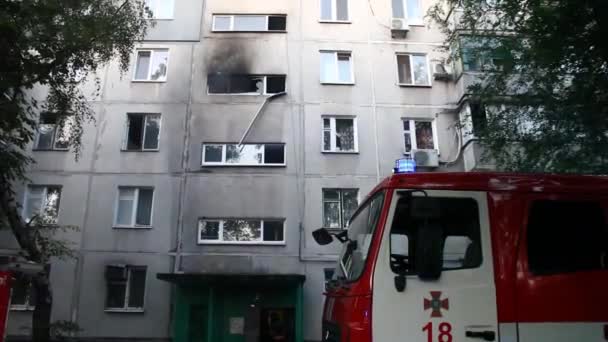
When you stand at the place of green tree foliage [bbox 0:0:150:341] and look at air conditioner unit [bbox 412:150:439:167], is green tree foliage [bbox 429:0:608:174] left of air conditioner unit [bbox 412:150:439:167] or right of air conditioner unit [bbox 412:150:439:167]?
right

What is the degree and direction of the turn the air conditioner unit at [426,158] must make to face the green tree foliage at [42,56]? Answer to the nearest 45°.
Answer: approximately 45° to its right

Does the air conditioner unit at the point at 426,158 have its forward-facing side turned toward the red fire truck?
yes

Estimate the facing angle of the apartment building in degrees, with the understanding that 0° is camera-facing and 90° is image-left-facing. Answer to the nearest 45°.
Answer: approximately 0°

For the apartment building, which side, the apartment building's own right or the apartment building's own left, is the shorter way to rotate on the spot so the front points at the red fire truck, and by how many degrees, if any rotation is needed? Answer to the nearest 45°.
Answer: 0° — it already faces it

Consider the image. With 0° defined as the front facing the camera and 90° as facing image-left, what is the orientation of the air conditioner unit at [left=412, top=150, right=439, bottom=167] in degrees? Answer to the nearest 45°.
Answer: approximately 0°
